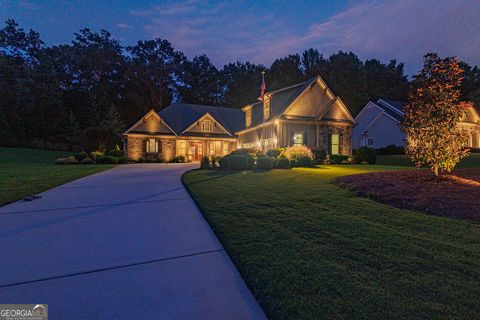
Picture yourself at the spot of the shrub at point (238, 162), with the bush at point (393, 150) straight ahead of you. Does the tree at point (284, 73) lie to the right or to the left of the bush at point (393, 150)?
left

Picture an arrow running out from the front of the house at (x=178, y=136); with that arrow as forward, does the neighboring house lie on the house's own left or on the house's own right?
on the house's own left

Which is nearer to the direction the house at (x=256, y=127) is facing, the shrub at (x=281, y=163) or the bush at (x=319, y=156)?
the shrub

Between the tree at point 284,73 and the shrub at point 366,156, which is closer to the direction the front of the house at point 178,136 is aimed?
the shrub

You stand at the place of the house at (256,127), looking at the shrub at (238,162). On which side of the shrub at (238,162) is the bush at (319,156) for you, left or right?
left

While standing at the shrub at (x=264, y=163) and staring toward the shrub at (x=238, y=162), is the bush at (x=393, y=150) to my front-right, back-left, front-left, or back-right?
back-right
